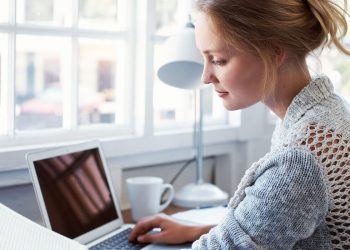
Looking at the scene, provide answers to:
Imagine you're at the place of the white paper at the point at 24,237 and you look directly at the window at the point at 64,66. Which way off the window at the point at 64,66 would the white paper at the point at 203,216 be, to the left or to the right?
right

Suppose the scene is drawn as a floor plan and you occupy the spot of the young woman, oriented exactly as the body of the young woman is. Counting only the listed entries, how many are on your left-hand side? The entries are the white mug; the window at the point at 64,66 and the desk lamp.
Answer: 0

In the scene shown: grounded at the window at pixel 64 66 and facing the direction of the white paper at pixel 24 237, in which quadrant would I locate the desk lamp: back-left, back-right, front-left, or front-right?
front-left

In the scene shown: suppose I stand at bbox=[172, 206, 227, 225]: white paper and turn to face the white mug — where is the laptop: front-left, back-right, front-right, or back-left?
front-left

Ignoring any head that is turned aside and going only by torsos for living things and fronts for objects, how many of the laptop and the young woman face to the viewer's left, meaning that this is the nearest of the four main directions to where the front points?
1

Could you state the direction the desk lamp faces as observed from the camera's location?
facing the viewer and to the left of the viewer

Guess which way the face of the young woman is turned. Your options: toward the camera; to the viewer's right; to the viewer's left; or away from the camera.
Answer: to the viewer's left

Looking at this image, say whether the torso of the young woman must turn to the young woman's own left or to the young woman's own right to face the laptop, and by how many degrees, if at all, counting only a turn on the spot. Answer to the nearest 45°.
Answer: approximately 45° to the young woman's own right

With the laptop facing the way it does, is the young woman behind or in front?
in front

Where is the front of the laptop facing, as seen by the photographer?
facing the viewer and to the right of the viewer

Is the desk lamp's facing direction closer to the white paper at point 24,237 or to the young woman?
the white paper

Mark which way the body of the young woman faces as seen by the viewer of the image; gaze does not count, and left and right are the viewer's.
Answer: facing to the left of the viewer
